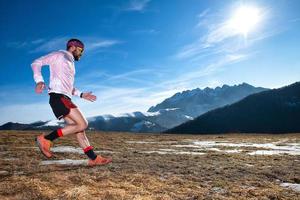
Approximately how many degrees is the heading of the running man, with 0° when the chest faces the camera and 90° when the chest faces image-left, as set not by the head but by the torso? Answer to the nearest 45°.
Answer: approximately 270°
